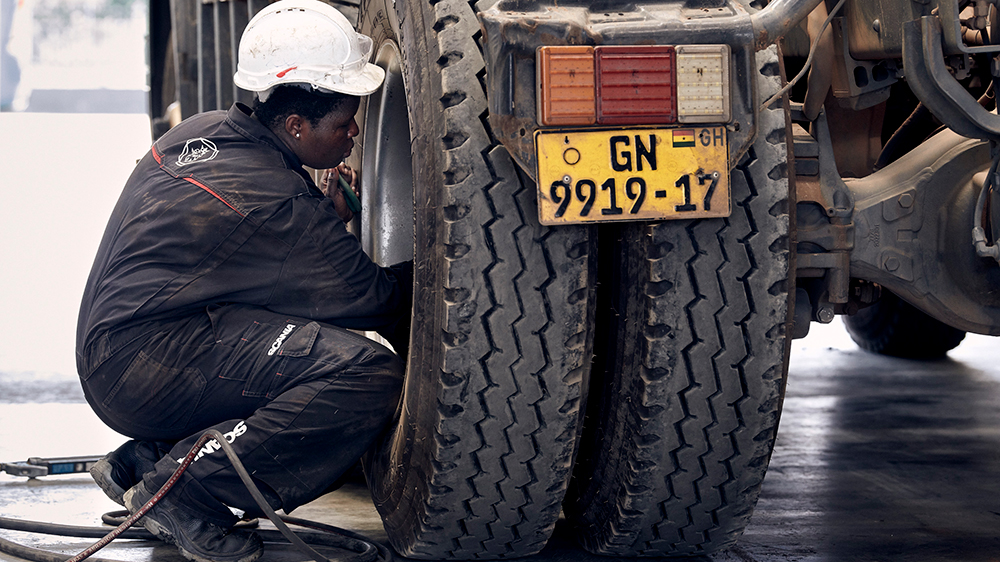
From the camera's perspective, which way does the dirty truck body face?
away from the camera

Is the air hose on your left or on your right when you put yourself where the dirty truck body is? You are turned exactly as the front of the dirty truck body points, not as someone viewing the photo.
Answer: on your left
